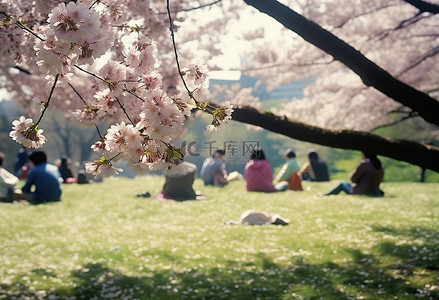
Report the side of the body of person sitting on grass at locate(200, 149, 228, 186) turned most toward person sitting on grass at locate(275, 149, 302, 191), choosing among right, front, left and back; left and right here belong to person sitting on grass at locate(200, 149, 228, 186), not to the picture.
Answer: right

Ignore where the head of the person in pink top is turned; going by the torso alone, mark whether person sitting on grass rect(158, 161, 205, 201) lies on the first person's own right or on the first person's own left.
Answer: on the first person's own left

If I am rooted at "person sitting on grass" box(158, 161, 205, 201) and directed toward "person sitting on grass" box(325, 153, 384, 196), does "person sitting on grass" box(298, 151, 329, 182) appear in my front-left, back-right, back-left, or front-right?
front-left

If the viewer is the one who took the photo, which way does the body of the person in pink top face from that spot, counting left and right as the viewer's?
facing away from the viewer

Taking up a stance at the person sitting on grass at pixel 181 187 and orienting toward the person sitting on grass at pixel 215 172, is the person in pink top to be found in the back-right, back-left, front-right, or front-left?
front-right

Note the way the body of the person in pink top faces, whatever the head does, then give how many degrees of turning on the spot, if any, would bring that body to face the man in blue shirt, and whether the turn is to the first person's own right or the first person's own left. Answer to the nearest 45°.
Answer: approximately 135° to the first person's own left

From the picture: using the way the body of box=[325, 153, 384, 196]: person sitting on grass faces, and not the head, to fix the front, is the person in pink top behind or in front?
in front

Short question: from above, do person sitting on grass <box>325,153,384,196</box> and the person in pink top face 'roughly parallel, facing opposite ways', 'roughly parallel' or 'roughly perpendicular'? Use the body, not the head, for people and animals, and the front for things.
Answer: roughly perpendicular

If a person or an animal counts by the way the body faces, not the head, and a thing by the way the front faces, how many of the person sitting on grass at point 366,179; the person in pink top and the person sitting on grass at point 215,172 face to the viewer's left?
1

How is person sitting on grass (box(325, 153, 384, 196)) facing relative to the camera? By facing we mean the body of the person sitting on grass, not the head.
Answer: to the viewer's left

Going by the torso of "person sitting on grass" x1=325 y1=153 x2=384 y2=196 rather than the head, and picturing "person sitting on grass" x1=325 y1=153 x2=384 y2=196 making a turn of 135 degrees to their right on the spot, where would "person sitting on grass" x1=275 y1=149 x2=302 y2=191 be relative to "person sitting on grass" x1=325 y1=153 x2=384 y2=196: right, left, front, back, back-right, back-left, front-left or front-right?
left

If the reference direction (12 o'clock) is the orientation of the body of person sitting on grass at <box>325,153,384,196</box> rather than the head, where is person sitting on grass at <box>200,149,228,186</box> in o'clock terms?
person sitting on grass at <box>200,149,228,186</box> is roughly at 1 o'clock from person sitting on grass at <box>325,153,384,196</box>.

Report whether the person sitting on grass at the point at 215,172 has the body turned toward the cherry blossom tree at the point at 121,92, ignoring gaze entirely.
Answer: no

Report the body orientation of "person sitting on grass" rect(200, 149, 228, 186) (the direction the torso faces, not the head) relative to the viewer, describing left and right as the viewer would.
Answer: facing away from the viewer and to the right of the viewer
